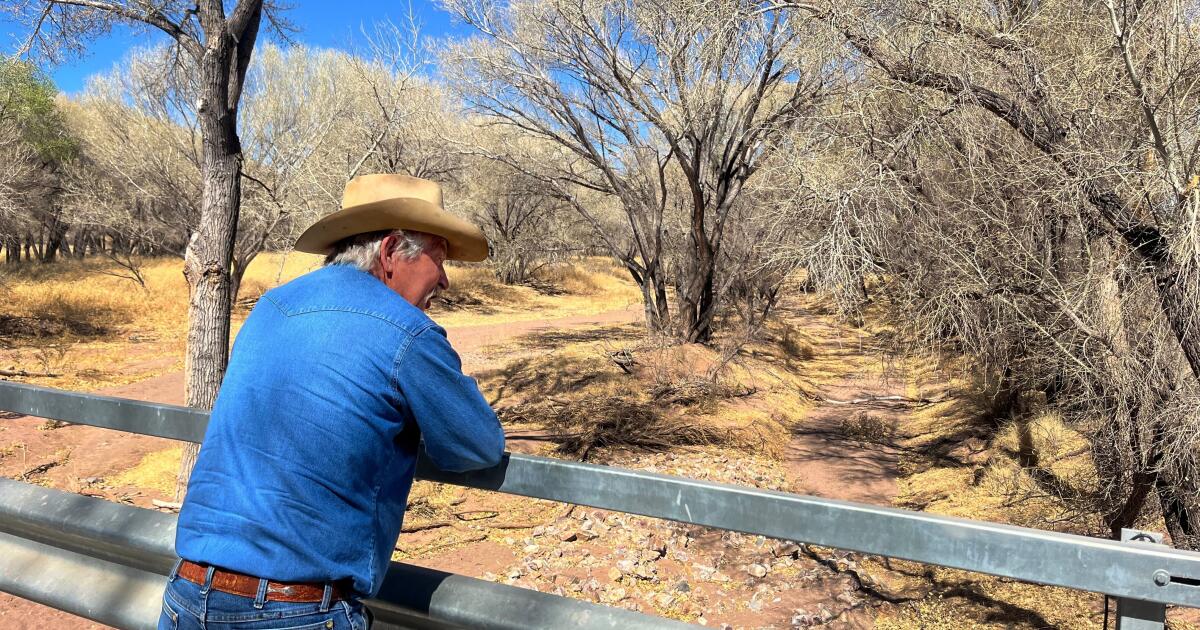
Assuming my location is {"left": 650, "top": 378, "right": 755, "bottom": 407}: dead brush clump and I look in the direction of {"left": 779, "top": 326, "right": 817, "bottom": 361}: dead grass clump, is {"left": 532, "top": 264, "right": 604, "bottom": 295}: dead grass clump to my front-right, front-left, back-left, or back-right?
front-left

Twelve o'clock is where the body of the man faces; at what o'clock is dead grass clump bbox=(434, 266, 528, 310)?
The dead grass clump is roughly at 11 o'clock from the man.

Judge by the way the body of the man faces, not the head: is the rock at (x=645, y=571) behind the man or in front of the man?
in front

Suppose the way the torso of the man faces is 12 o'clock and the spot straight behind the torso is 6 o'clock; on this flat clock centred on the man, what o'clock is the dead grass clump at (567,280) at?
The dead grass clump is roughly at 11 o'clock from the man.

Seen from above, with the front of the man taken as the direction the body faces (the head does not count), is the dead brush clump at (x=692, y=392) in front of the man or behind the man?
in front

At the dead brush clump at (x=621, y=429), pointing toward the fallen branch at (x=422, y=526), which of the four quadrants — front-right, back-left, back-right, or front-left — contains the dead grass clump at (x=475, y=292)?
back-right

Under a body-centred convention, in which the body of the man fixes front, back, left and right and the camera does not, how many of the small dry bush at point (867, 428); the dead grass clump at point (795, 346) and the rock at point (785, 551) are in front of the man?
3

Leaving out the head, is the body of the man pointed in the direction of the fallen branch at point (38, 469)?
no

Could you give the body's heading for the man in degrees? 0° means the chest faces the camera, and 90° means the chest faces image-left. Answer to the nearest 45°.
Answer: approximately 225°

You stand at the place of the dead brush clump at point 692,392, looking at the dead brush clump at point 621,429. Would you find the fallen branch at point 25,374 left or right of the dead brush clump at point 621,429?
right

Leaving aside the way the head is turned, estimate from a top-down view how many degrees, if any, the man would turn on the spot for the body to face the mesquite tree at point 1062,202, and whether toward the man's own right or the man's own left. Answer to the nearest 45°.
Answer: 0° — they already face it

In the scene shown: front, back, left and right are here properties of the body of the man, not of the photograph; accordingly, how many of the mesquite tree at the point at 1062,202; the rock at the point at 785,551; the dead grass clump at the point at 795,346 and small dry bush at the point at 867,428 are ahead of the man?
4

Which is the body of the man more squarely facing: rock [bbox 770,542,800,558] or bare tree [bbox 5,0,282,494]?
the rock

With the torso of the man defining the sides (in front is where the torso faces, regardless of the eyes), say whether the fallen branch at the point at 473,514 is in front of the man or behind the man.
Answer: in front

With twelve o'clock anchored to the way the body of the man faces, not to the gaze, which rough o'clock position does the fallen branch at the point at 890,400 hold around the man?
The fallen branch is roughly at 12 o'clock from the man.

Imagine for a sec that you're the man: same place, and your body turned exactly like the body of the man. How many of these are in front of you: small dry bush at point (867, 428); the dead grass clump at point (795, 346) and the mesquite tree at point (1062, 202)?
3

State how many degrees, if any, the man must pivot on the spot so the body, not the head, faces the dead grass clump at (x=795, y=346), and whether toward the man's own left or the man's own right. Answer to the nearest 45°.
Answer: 0° — they already face it
